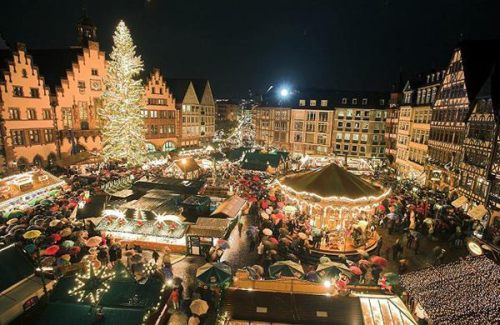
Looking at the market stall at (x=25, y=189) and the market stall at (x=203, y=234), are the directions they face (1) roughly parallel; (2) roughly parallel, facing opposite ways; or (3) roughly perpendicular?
roughly perpendicular

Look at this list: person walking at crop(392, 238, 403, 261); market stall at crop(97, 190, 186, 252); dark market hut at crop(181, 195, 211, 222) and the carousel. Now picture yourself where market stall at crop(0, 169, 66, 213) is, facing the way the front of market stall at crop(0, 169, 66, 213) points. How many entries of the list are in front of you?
4

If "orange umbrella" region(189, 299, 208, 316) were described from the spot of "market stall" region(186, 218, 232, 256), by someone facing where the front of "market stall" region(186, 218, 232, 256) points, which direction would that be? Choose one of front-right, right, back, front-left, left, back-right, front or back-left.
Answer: front

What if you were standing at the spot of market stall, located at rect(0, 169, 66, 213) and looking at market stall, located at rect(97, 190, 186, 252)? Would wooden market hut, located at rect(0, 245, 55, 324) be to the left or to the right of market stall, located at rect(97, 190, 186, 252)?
right

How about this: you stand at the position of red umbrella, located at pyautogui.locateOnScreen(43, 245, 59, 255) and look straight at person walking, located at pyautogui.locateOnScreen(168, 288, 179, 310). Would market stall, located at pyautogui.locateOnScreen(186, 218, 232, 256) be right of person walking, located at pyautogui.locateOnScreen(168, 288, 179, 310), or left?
left

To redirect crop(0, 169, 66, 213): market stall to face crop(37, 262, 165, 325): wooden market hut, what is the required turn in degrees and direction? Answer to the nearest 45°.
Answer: approximately 45° to its right

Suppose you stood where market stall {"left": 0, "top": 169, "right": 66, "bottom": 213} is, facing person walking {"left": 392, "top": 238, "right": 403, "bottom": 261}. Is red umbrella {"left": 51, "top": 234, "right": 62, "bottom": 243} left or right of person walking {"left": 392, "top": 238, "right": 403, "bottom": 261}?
right

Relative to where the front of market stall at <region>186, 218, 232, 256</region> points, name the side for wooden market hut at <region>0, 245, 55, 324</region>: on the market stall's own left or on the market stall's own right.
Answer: on the market stall's own right

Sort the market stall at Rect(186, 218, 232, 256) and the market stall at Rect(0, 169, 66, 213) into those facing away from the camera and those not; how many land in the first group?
0

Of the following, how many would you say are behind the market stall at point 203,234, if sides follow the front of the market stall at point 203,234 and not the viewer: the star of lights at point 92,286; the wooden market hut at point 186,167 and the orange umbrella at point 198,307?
1

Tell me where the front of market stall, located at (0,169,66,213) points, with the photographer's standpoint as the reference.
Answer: facing the viewer and to the right of the viewer

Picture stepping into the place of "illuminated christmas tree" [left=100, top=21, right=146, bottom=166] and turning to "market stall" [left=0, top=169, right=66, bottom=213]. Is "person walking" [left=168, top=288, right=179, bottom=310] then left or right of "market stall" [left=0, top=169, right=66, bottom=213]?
left

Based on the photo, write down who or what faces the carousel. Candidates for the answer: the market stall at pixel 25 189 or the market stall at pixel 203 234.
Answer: the market stall at pixel 25 189

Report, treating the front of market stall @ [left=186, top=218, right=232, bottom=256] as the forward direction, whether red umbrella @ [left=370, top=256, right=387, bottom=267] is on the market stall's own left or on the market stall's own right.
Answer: on the market stall's own left

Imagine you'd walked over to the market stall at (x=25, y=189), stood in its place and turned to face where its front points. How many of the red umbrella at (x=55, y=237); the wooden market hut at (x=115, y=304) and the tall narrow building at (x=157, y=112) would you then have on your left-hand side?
1

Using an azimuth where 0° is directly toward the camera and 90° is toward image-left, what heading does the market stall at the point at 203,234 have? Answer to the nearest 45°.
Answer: approximately 0°

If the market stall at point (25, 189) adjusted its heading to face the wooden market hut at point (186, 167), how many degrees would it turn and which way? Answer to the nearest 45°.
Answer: approximately 45° to its left
